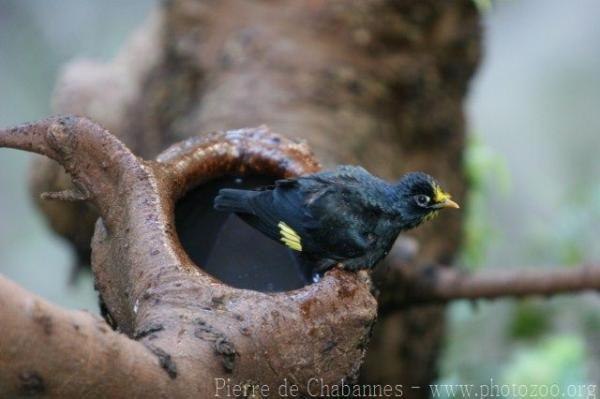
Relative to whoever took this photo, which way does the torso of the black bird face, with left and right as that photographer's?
facing to the right of the viewer
